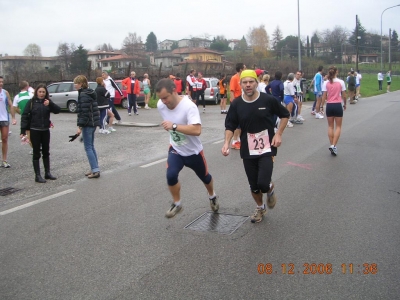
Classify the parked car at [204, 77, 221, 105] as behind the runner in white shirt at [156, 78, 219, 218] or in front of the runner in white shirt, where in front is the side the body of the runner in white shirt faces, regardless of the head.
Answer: behind

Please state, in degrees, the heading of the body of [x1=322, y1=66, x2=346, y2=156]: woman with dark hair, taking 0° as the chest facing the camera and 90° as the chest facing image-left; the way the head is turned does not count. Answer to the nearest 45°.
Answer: approximately 180°

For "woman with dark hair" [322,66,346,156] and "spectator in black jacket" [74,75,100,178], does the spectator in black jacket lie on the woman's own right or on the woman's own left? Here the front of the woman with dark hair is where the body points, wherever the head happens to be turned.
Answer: on the woman's own left

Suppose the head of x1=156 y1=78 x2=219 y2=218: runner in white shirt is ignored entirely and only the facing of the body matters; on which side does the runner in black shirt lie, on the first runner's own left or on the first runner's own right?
on the first runner's own left

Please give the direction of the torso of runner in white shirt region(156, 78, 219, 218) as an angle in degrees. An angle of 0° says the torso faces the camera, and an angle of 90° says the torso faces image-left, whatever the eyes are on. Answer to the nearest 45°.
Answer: approximately 45°
